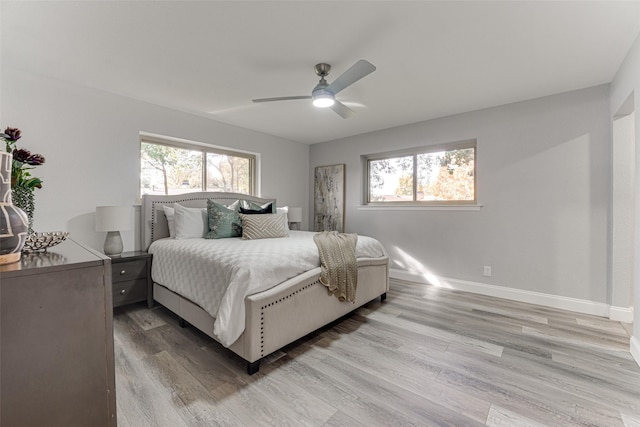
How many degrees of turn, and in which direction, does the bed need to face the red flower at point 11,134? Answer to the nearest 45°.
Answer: approximately 90° to its right

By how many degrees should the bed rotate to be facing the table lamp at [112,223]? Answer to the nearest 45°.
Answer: approximately 180°

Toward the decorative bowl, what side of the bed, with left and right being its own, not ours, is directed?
right

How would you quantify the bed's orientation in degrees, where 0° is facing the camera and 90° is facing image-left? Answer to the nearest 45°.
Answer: approximately 315°

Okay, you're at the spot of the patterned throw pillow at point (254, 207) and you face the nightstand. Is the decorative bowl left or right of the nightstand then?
left
